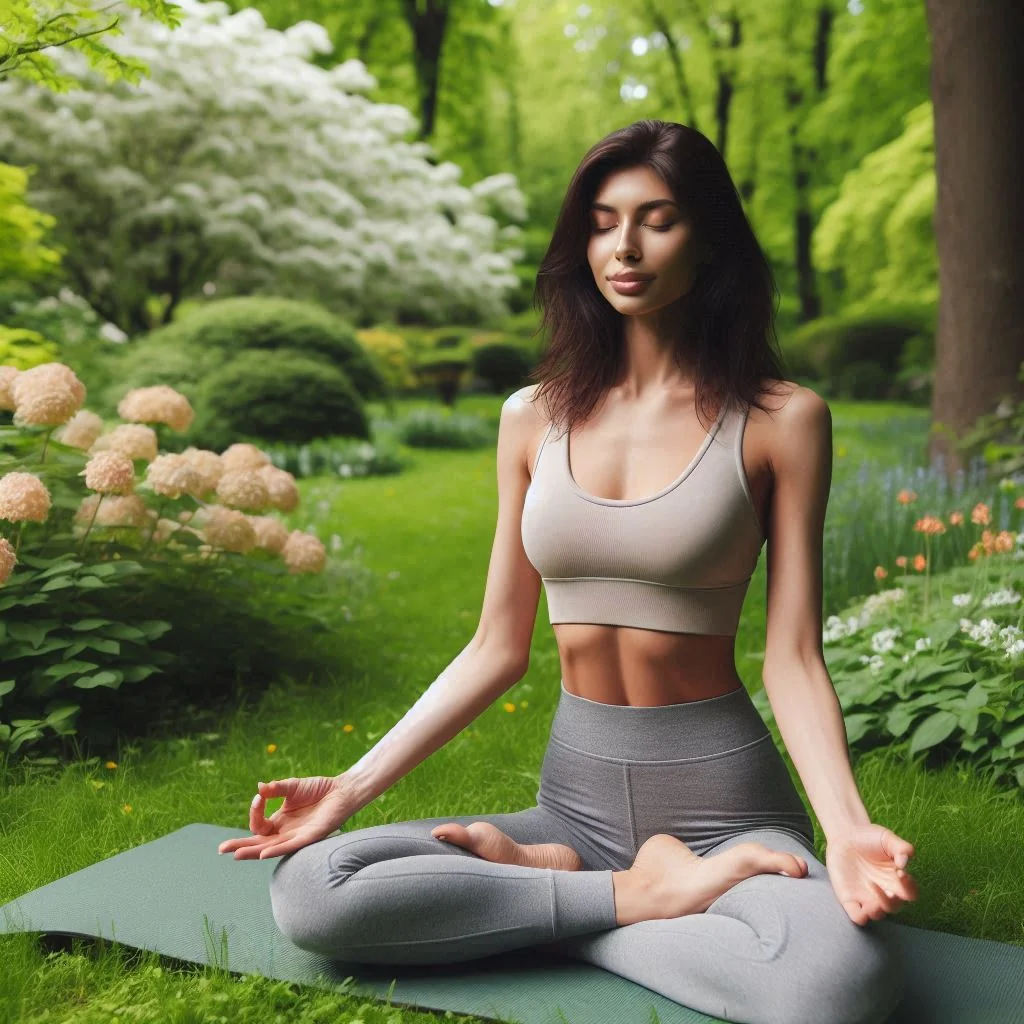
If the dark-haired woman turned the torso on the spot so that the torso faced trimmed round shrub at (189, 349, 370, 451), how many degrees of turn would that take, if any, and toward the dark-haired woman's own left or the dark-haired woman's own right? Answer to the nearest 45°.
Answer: approximately 135° to the dark-haired woman's own right

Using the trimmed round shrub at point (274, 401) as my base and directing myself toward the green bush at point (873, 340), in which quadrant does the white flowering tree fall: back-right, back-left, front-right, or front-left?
front-left

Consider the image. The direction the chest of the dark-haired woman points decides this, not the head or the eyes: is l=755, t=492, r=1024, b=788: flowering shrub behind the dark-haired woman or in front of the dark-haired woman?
behind

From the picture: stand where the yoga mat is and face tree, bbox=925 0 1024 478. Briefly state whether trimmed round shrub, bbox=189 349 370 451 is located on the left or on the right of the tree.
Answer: left

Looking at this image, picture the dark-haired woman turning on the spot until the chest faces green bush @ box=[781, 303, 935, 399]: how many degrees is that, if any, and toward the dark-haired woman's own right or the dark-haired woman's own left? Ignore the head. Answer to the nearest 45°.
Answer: approximately 135° to the dark-haired woman's own right

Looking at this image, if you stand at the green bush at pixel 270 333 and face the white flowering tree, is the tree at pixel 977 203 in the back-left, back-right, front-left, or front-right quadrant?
back-right

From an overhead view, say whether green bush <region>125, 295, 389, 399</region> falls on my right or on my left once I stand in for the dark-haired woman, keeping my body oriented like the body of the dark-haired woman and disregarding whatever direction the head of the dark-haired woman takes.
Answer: on my right

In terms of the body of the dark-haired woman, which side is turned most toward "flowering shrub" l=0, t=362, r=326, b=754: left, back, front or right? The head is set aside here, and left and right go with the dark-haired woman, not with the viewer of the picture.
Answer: right

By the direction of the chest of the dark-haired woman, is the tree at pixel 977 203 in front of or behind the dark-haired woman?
behind

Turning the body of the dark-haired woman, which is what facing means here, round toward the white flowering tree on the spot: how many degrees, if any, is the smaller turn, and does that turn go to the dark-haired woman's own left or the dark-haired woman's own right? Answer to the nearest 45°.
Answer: approximately 135° to the dark-haired woman's own right

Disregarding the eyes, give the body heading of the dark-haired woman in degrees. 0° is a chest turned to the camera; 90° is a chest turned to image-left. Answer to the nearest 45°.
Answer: approximately 45°
